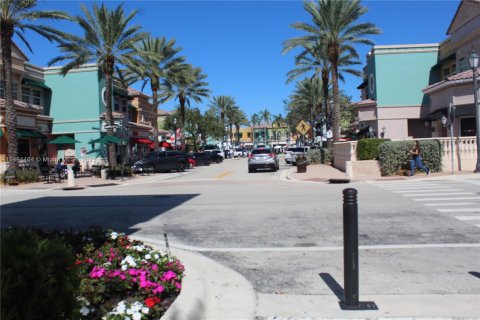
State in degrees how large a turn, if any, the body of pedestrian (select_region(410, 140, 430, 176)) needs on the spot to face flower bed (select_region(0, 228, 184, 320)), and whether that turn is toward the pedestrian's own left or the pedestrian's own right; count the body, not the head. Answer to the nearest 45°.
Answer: approximately 90° to the pedestrian's own left

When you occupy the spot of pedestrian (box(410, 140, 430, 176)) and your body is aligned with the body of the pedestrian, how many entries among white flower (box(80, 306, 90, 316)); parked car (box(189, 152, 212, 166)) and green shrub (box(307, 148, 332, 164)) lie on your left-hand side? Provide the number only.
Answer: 1

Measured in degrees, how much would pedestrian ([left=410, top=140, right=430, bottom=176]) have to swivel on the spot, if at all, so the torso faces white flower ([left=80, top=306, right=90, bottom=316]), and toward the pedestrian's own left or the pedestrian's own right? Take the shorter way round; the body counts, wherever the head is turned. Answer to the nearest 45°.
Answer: approximately 90° to the pedestrian's own left

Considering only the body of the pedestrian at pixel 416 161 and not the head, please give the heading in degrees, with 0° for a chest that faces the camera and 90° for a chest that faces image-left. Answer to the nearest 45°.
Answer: approximately 90°

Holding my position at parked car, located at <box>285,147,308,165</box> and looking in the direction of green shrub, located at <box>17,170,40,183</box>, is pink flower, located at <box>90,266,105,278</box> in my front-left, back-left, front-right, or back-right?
front-left

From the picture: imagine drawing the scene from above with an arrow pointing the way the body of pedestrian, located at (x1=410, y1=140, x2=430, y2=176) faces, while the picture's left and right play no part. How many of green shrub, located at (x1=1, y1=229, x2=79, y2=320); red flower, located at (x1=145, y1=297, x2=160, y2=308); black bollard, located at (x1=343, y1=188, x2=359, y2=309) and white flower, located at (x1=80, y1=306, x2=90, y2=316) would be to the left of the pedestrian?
4

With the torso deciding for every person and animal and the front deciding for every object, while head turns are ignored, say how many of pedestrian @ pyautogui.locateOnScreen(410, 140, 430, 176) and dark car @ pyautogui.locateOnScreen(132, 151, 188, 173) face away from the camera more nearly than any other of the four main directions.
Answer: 0

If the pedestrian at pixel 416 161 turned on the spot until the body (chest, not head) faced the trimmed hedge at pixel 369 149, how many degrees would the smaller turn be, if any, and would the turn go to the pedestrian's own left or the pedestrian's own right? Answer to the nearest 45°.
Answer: approximately 45° to the pedestrian's own right

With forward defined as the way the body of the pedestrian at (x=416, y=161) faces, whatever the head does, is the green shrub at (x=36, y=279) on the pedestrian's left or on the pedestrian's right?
on the pedestrian's left
